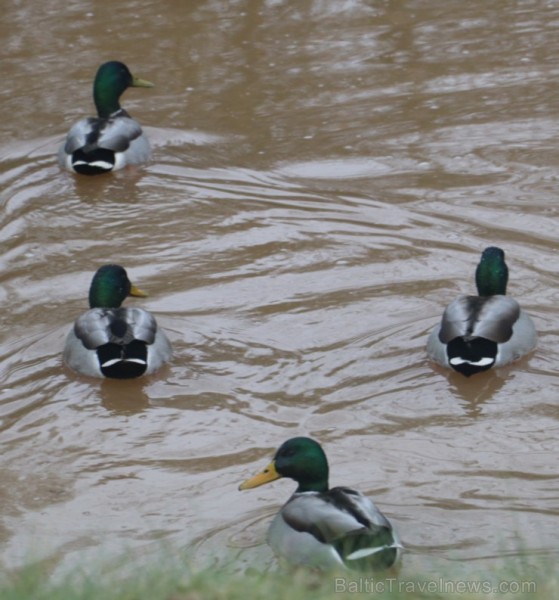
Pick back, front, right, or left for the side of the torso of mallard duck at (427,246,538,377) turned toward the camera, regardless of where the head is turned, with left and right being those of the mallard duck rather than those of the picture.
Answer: back

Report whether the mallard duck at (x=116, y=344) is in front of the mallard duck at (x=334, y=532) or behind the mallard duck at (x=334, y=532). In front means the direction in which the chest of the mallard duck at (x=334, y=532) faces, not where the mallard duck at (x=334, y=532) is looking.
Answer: in front

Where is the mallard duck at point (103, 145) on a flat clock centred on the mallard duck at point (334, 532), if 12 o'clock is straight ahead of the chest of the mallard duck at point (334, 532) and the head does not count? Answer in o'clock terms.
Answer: the mallard duck at point (103, 145) is roughly at 1 o'clock from the mallard duck at point (334, 532).

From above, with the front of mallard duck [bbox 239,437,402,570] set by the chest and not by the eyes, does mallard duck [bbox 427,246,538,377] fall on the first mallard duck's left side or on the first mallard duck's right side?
on the first mallard duck's right side

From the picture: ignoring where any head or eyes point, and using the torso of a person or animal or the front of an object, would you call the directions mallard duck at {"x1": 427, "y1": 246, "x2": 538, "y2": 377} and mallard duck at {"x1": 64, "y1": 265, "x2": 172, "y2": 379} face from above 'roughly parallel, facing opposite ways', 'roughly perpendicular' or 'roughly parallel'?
roughly parallel

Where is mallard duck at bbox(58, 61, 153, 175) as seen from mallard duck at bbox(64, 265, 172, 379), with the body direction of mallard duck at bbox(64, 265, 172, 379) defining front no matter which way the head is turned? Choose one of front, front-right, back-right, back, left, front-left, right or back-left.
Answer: front

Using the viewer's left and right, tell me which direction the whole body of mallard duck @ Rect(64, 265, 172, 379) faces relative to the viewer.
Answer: facing away from the viewer

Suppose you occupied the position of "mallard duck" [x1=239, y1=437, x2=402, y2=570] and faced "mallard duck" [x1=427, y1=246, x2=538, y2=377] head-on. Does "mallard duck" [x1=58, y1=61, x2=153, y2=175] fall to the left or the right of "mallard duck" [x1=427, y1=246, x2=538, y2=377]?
left

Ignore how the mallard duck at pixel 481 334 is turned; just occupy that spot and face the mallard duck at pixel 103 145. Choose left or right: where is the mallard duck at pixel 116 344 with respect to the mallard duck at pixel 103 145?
left

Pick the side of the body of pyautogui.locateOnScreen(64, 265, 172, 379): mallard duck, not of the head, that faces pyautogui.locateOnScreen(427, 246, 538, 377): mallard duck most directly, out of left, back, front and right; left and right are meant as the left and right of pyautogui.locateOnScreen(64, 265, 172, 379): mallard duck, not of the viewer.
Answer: right

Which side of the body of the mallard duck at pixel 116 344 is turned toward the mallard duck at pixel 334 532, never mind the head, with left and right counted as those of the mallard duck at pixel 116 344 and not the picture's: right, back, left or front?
back

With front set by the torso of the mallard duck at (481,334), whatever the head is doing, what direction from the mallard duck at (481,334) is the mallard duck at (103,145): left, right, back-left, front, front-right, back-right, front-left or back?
front-left

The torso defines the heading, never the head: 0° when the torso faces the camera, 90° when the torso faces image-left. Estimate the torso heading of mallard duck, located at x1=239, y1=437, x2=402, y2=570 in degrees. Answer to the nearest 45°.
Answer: approximately 135°
